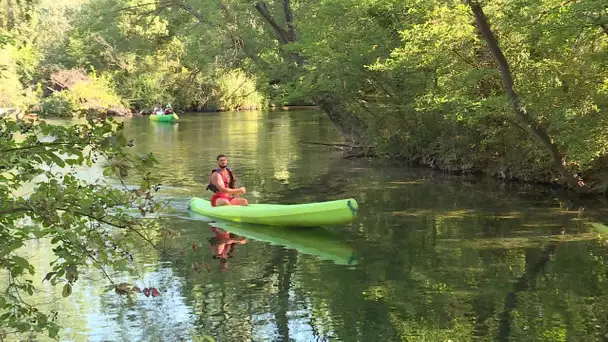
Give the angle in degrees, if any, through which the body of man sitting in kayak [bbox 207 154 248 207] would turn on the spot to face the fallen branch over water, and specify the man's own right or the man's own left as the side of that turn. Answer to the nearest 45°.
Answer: approximately 90° to the man's own left

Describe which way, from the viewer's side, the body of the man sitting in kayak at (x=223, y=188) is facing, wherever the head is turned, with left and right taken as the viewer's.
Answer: facing the viewer and to the right of the viewer
